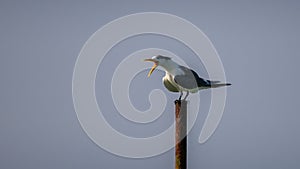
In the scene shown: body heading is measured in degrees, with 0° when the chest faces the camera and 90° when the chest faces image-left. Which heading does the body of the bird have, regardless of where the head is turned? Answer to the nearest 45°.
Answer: approximately 90°
